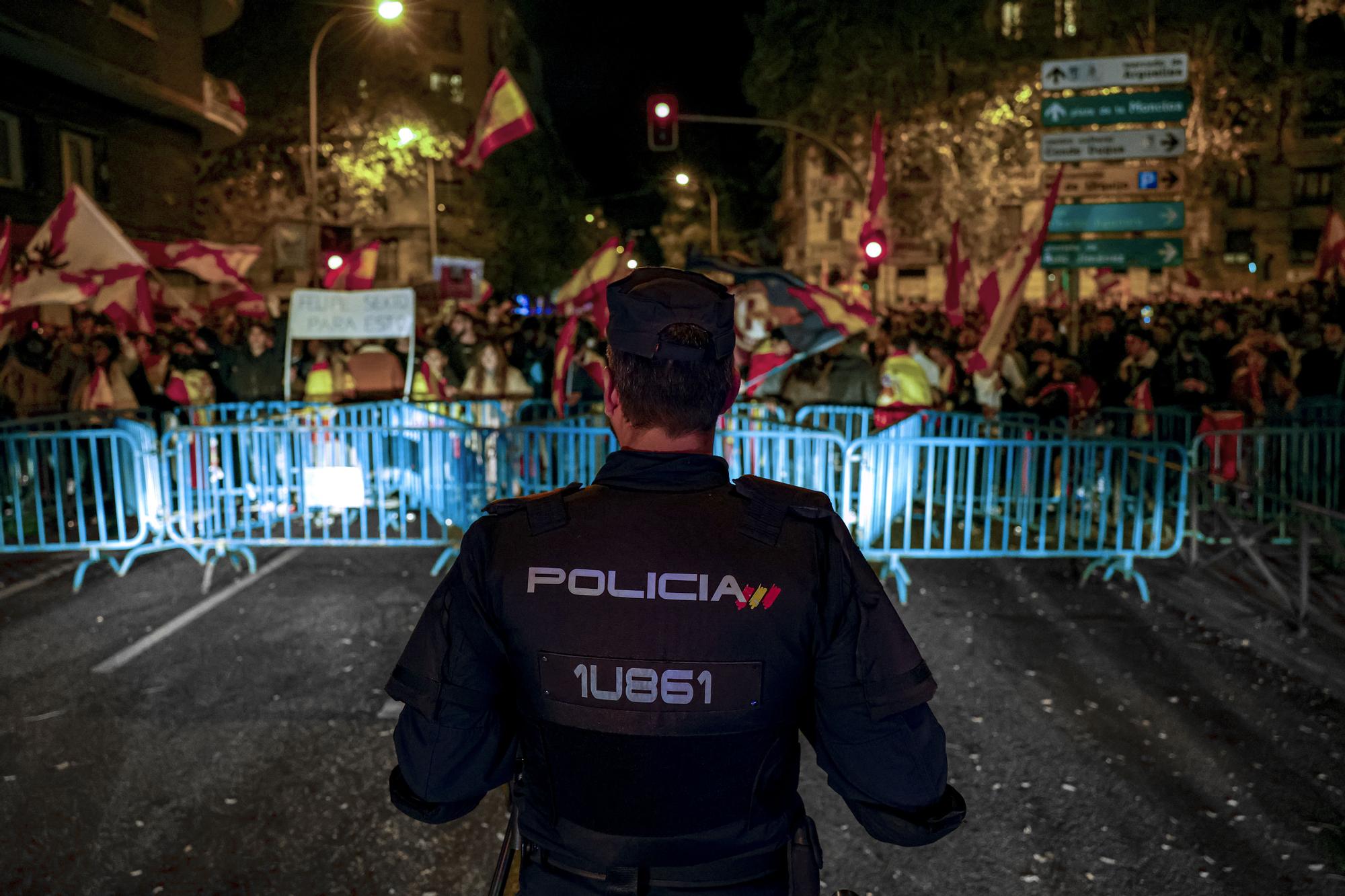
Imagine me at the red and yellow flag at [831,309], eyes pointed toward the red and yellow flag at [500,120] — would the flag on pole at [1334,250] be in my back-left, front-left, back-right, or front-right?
back-right

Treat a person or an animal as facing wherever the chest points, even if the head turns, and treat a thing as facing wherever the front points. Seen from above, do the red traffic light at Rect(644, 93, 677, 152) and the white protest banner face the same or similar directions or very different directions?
same or similar directions

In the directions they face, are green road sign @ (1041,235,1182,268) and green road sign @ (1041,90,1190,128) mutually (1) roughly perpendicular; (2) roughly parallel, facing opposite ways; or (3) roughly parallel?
roughly parallel

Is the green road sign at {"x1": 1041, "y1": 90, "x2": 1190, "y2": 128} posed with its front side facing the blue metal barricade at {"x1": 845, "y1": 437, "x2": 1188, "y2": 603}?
yes

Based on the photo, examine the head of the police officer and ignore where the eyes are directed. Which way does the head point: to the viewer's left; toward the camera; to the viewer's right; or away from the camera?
away from the camera

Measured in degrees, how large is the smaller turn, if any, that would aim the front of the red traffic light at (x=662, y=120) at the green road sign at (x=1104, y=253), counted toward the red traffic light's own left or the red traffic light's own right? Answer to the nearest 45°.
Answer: approximately 45° to the red traffic light's own left

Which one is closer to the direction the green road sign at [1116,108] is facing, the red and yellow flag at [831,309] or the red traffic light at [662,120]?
the red and yellow flag

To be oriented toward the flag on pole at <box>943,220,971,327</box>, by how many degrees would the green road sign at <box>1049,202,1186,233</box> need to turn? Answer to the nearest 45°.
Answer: approximately 45° to its right

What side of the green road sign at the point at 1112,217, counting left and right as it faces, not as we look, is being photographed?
front

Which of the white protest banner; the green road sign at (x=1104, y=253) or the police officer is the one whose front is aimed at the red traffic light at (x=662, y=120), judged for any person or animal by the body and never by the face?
the police officer

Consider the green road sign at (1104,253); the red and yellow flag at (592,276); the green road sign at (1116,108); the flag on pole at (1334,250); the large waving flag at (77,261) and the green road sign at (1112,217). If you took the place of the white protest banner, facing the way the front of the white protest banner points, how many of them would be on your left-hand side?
5

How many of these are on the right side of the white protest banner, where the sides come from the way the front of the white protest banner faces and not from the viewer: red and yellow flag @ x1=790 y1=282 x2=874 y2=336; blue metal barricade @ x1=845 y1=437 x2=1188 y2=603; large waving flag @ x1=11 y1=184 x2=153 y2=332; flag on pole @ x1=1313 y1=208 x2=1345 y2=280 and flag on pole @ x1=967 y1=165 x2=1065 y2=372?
1

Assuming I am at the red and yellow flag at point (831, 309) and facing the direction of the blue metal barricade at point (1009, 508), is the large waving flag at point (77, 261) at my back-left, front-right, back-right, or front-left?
back-right

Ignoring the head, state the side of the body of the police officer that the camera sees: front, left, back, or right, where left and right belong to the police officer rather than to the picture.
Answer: back

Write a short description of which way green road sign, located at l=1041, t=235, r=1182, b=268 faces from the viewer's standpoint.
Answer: facing the viewer

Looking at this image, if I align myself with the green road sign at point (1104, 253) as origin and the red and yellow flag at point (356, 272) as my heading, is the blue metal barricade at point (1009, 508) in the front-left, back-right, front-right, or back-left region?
front-left
